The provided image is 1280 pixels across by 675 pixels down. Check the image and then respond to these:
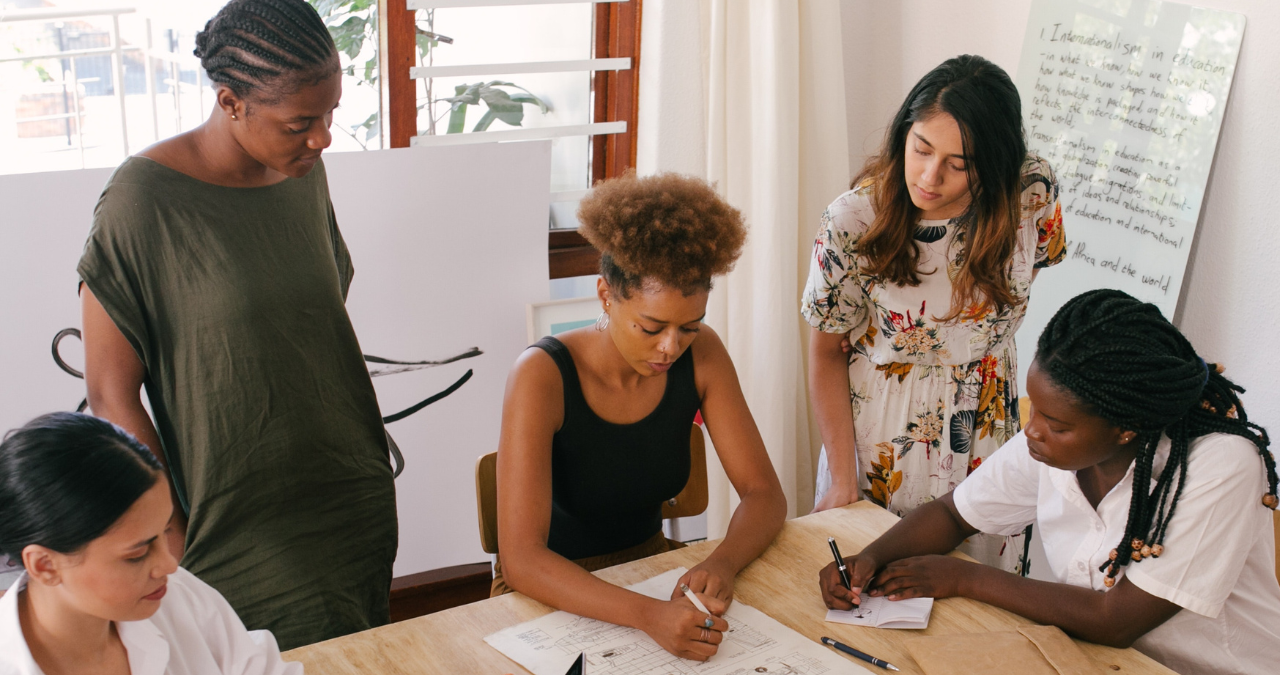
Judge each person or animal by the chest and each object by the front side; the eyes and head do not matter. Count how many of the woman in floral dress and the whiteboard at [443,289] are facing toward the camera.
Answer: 2

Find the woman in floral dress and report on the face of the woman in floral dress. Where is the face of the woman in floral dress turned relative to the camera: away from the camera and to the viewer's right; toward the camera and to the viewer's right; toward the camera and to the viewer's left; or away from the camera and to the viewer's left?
toward the camera and to the viewer's left

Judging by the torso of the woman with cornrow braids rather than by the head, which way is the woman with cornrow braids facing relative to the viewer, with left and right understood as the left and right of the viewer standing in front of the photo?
facing the viewer and to the right of the viewer

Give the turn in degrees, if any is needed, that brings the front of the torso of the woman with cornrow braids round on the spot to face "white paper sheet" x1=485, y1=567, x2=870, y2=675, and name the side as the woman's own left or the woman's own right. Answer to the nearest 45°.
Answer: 0° — they already face it

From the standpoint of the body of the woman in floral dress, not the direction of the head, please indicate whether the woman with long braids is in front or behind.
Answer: in front

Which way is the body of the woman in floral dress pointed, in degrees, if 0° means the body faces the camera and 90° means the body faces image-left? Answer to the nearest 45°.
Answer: approximately 0°

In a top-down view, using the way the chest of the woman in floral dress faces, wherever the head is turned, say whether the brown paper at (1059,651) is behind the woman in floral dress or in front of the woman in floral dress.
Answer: in front

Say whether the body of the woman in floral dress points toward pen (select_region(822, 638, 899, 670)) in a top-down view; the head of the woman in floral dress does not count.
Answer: yes

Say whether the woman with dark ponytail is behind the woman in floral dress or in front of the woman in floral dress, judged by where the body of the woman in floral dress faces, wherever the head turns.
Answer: in front

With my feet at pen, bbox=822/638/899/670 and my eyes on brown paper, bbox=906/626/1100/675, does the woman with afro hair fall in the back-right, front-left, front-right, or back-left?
back-left
